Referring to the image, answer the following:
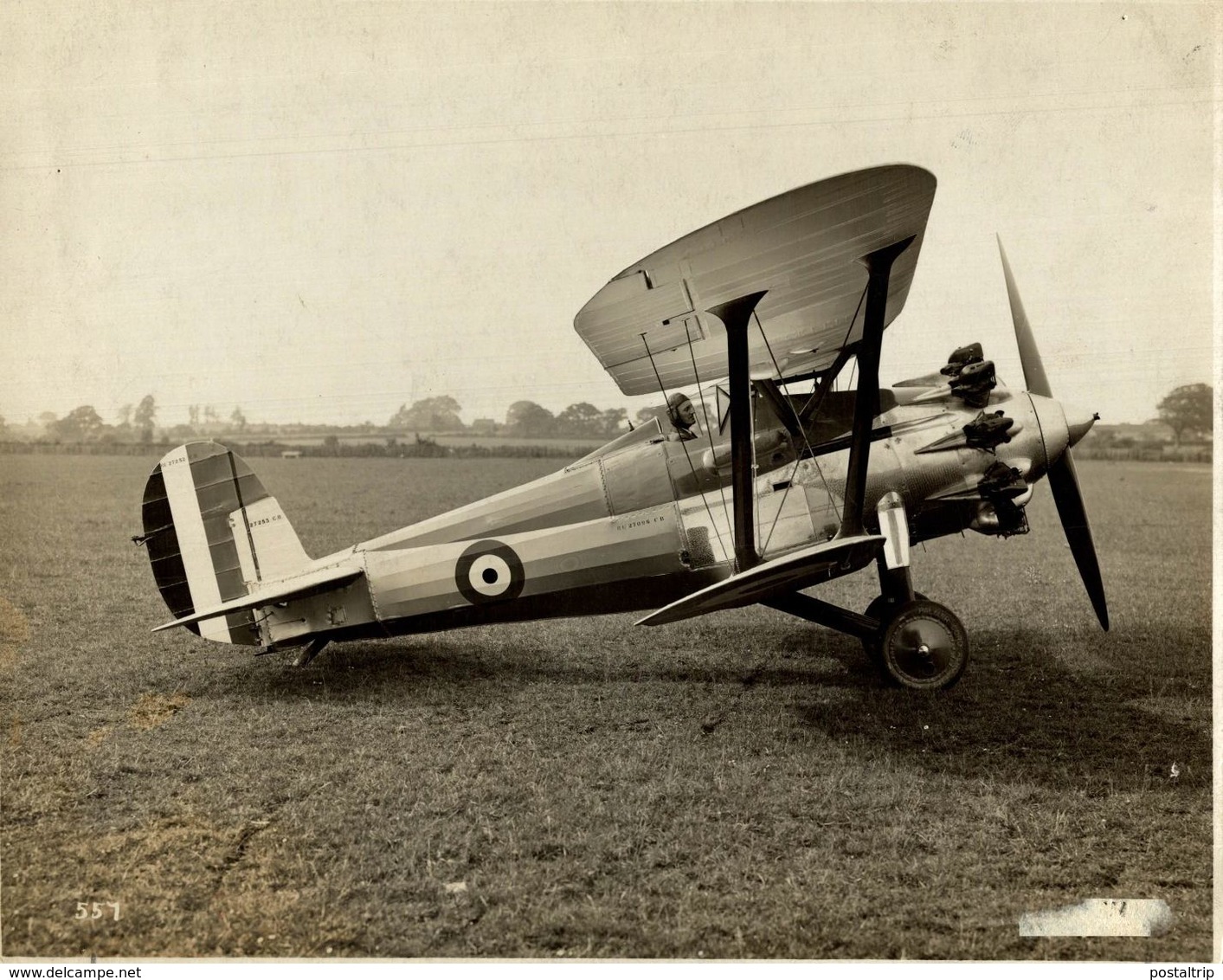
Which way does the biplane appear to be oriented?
to the viewer's right
